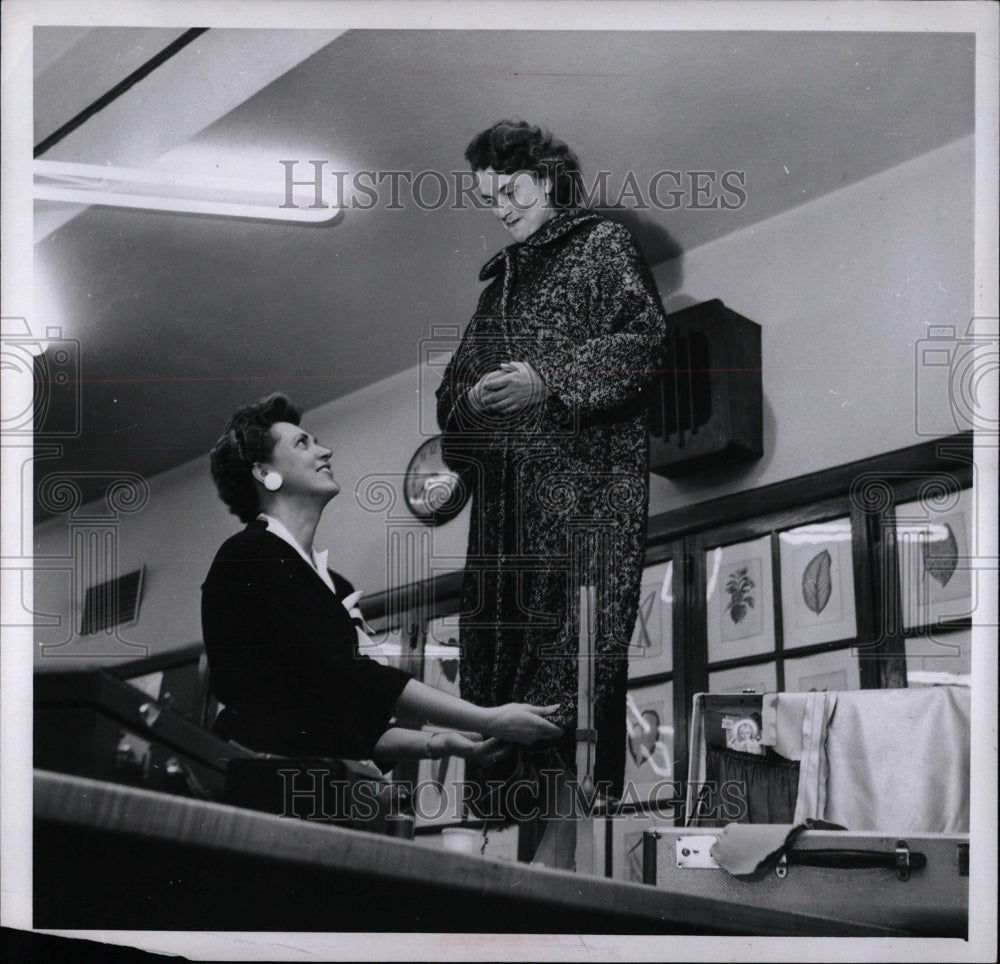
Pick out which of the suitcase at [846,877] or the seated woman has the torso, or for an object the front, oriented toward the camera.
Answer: the suitcase

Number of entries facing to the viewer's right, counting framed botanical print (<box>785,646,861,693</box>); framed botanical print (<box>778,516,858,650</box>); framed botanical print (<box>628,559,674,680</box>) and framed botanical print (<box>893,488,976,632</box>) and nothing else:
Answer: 0

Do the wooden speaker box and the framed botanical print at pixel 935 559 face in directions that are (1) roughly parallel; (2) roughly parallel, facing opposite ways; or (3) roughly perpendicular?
roughly parallel

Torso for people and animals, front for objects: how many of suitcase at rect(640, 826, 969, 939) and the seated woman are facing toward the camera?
1

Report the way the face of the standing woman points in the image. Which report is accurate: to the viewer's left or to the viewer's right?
to the viewer's left

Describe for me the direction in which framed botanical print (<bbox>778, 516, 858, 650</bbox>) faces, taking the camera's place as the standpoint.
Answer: facing the viewer and to the left of the viewer

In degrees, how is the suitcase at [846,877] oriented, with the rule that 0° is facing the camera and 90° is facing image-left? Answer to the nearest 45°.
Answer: approximately 0°

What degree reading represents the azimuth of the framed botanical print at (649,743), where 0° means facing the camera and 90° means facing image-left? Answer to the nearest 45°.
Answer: approximately 45°

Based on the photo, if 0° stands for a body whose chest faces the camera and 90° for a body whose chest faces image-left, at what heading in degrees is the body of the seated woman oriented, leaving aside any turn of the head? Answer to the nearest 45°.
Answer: approximately 270°

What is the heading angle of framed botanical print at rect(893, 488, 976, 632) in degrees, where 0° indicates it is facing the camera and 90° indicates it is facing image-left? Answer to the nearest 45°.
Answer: approximately 45°

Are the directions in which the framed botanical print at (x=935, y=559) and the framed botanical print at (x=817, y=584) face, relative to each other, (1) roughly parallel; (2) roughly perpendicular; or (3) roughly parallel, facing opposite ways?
roughly parallel
